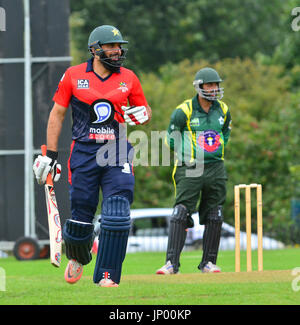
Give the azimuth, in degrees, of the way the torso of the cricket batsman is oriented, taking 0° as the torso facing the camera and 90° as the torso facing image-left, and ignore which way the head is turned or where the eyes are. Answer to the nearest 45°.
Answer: approximately 0°
